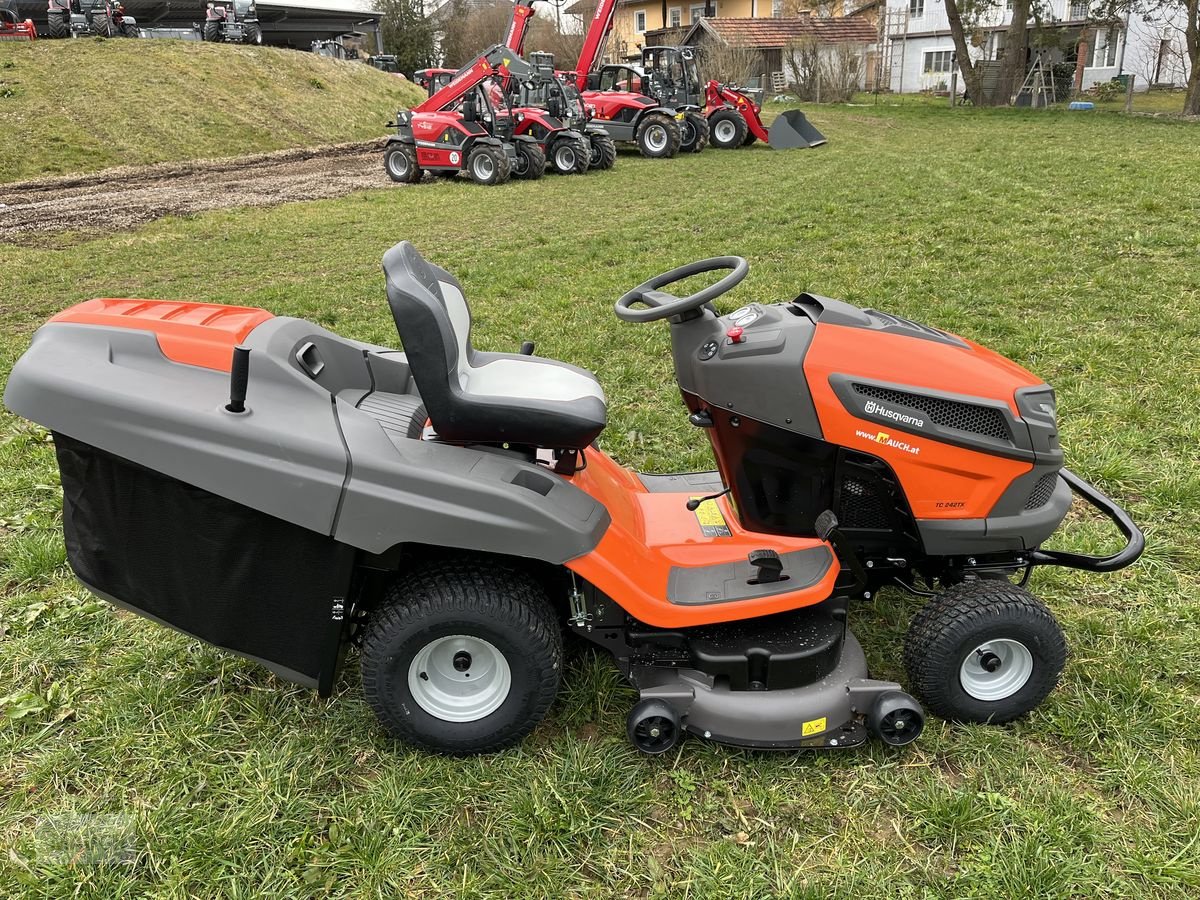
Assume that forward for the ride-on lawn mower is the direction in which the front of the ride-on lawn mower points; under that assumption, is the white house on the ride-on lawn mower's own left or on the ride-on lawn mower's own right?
on the ride-on lawn mower's own left

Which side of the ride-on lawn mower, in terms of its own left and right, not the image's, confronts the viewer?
right

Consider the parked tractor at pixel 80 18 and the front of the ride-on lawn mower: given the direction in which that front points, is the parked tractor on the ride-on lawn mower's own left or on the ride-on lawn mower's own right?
on the ride-on lawn mower's own left

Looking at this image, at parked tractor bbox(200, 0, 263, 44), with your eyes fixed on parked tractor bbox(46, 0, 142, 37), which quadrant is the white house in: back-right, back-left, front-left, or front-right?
back-left

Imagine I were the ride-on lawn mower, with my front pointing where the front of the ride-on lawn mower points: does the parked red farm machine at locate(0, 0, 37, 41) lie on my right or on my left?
on my left

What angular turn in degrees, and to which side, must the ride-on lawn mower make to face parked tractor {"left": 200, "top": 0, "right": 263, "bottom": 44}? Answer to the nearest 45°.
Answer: approximately 90° to its left

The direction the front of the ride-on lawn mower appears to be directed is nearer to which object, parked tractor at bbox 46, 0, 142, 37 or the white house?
the white house
